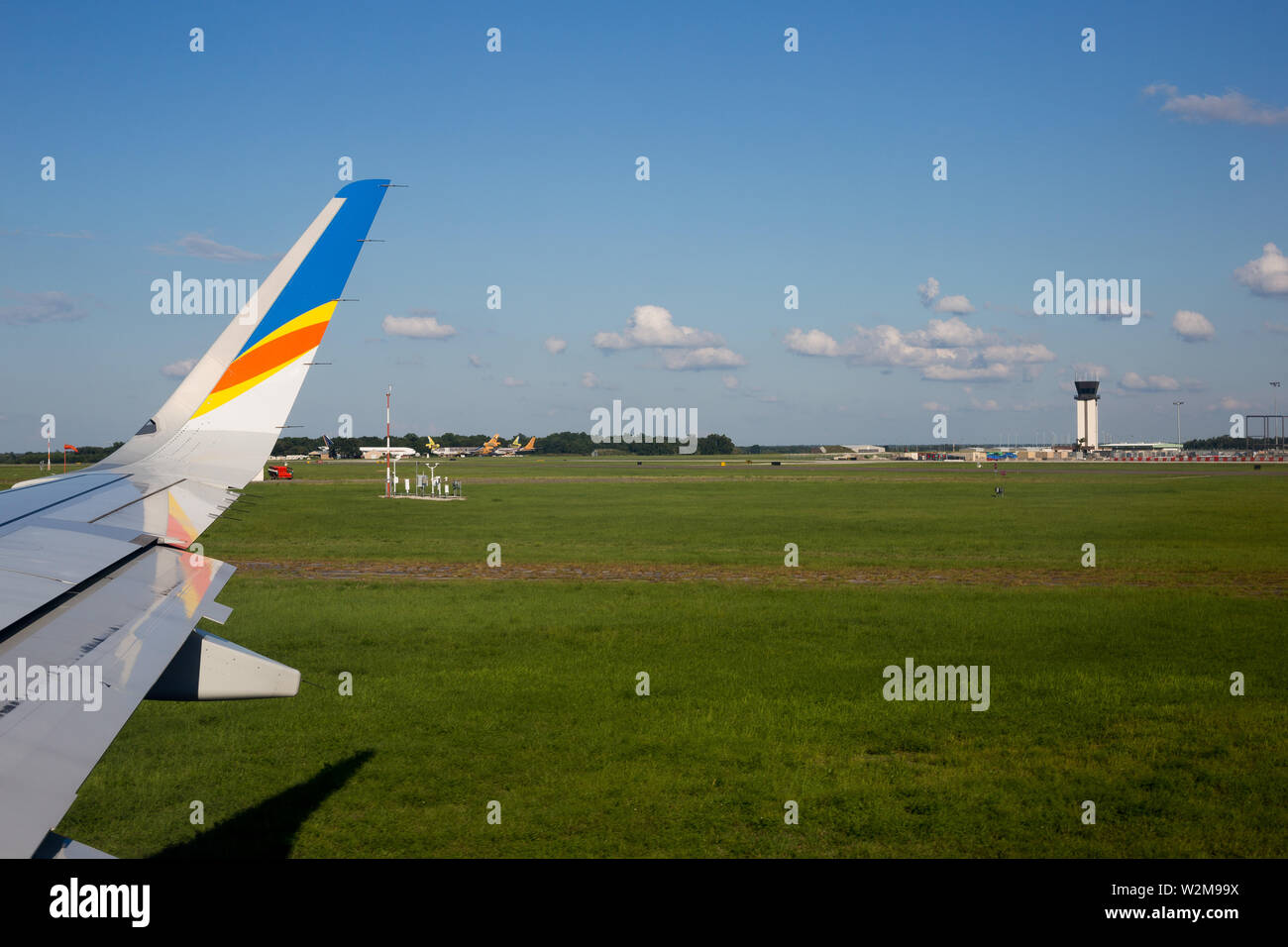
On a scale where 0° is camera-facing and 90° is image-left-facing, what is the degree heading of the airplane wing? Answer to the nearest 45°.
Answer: approximately 90°
